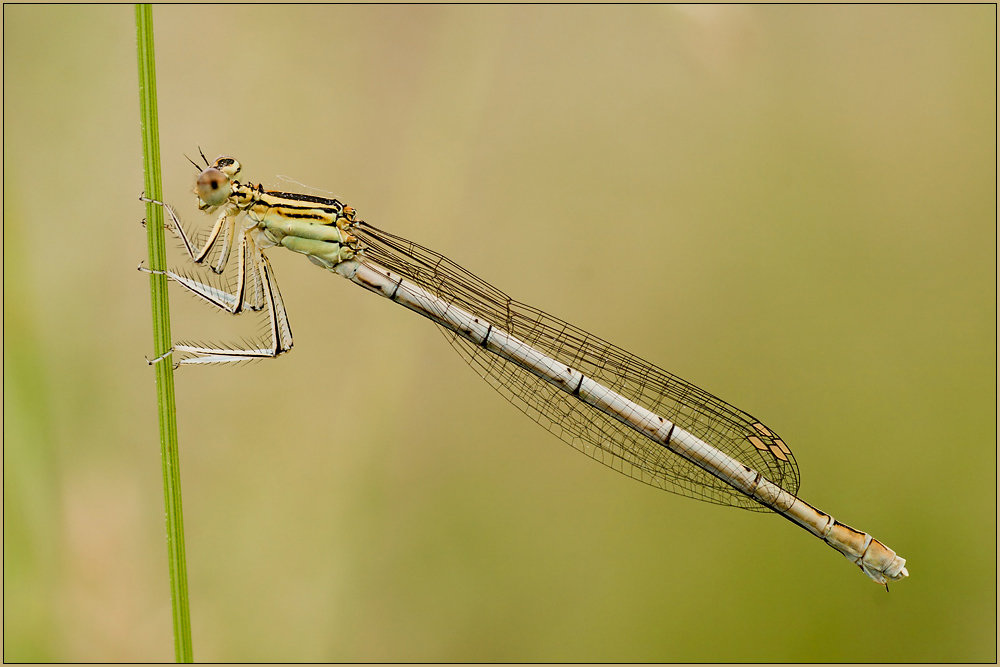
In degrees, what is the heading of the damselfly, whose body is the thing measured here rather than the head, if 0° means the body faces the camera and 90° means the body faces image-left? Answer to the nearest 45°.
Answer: approximately 90°
